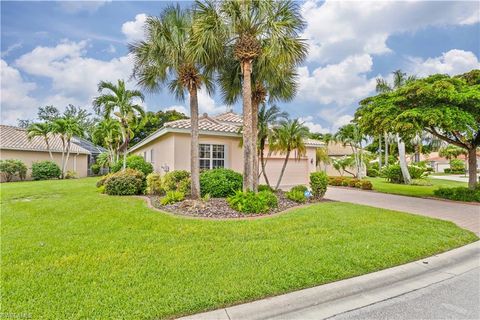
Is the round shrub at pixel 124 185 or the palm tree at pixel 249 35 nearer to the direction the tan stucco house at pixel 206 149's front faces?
the palm tree

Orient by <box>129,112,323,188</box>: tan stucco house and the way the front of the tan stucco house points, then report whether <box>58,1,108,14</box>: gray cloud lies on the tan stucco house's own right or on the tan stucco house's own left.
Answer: on the tan stucco house's own right

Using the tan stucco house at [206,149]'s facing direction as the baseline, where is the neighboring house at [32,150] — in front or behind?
behind

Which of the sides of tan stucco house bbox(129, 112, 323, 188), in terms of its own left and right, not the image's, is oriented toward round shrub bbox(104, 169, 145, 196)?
right

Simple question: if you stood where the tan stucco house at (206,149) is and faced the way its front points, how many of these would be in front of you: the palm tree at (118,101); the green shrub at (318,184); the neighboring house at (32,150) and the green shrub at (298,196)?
2

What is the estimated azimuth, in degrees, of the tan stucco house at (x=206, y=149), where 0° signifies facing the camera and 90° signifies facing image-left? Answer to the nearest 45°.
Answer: approximately 315°
